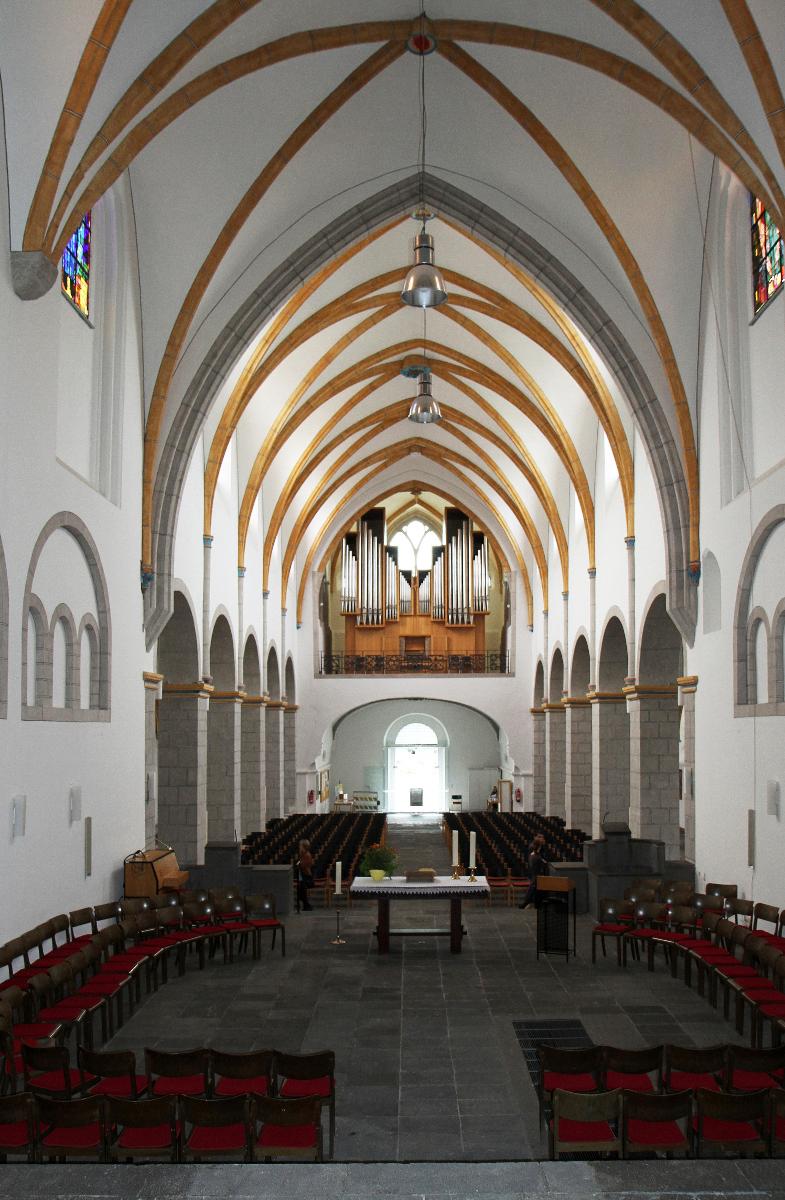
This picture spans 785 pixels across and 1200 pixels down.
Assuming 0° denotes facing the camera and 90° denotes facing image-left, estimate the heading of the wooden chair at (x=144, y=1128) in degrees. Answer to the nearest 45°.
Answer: approximately 180°

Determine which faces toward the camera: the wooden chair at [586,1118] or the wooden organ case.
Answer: the wooden organ case

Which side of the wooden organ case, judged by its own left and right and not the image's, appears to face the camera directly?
front

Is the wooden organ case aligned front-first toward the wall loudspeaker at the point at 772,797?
yes

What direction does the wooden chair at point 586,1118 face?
away from the camera

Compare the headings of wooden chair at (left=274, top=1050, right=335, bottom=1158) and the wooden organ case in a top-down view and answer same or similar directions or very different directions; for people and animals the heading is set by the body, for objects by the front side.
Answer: very different directions

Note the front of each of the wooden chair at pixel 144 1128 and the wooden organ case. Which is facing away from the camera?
the wooden chair

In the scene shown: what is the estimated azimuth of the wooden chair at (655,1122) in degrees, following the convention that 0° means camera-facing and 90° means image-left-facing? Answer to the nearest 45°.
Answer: approximately 180°

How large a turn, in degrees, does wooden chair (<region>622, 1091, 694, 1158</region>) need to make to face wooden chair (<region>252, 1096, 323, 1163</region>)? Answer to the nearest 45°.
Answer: approximately 90° to its left

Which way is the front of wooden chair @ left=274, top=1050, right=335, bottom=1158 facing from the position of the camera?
facing away from the viewer

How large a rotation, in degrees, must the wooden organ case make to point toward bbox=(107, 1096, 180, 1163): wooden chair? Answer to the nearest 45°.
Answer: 0° — it already faces it

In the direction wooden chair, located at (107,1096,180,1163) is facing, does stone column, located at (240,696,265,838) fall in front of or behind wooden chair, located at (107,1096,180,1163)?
in front

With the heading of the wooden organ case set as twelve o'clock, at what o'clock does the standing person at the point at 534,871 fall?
The standing person is roughly at 12 o'clock from the wooden organ case.
